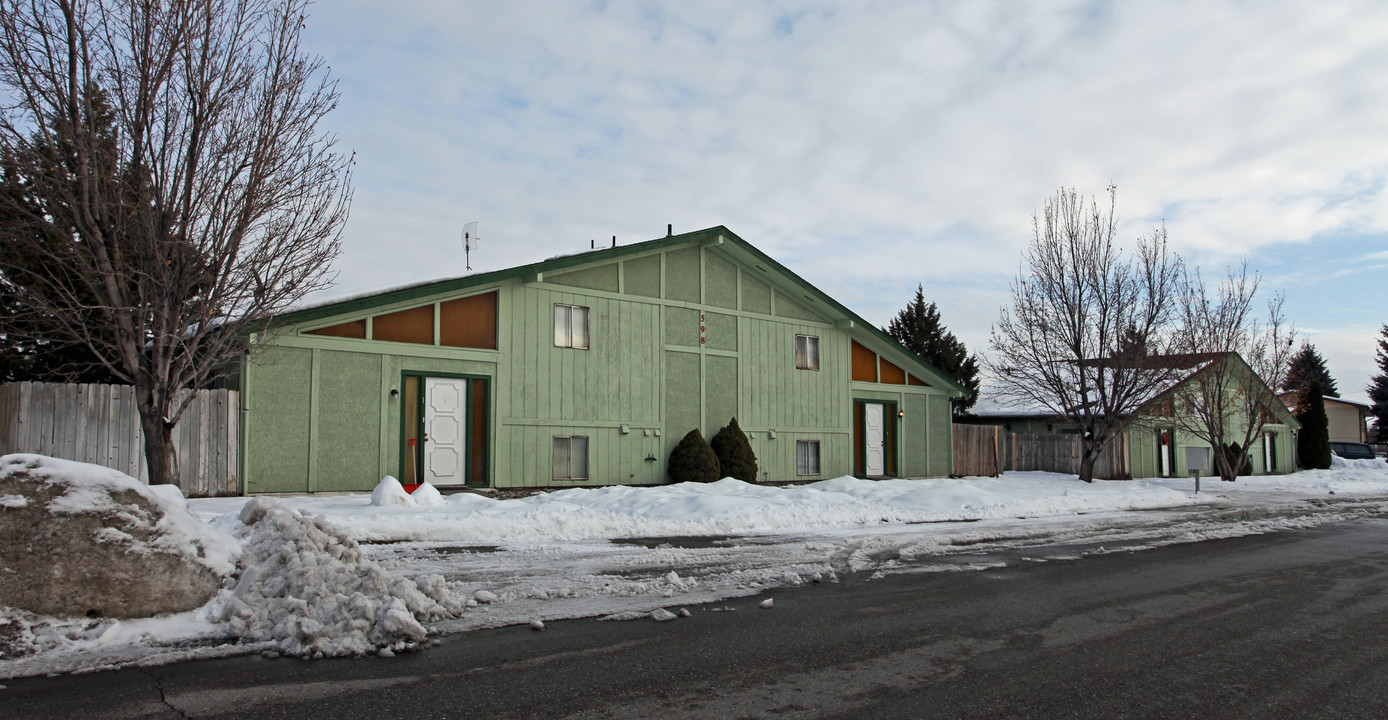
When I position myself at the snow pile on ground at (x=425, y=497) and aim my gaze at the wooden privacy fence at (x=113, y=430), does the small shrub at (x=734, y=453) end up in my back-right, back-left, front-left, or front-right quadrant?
back-right

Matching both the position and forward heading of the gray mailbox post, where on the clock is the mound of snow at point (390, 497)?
The mound of snow is roughly at 2 o'clock from the gray mailbox post.

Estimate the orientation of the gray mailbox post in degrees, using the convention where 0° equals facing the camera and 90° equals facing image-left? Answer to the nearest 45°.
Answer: approximately 315°

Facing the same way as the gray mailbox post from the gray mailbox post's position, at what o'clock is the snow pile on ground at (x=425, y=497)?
The snow pile on ground is roughly at 2 o'clock from the gray mailbox post.

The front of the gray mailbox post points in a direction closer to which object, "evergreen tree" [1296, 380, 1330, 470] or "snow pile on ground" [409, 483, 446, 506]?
the snow pile on ground

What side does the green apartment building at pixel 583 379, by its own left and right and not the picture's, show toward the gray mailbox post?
left

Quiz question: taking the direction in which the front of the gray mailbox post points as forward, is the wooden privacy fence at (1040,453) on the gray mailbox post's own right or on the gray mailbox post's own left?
on the gray mailbox post's own right
